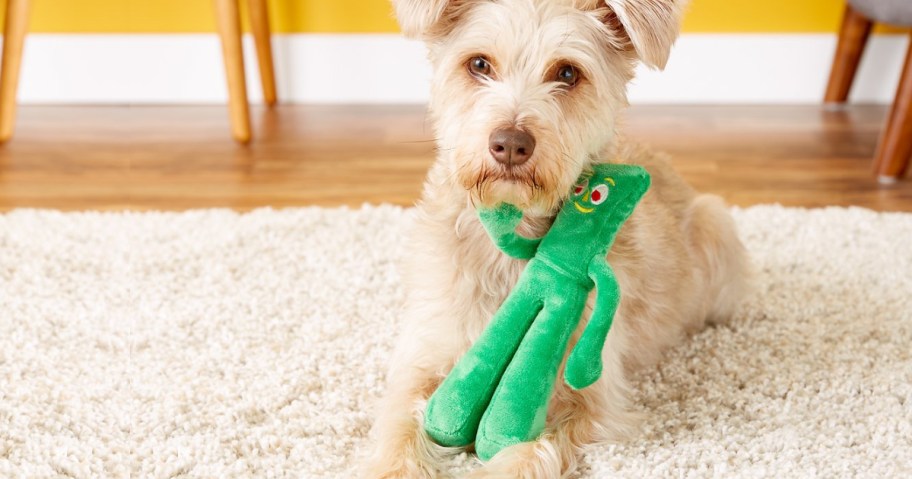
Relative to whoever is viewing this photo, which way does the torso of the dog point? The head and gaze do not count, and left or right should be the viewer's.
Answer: facing the viewer and to the left of the viewer
